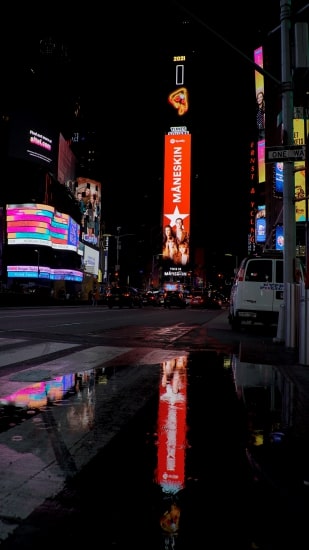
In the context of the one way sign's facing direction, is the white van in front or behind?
behind

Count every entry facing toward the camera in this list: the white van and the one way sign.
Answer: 1

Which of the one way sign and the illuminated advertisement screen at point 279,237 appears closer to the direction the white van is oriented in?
the illuminated advertisement screen

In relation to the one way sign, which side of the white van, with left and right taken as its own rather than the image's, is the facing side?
back

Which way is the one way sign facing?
toward the camera

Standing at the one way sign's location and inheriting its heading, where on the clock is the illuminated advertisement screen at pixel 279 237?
The illuminated advertisement screen is roughly at 6 o'clock from the one way sign.
